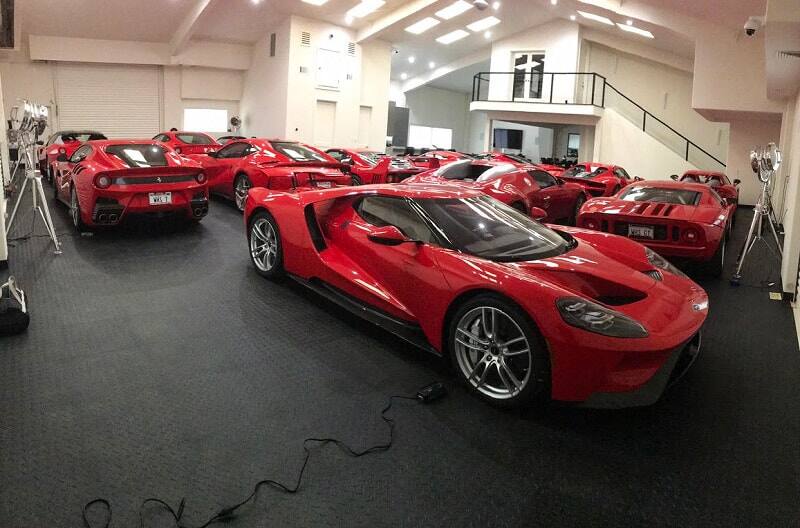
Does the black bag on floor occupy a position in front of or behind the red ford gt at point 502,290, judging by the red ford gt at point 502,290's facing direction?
behind

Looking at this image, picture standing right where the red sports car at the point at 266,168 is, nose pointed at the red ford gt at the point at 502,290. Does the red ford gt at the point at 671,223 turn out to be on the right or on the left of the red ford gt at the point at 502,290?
left

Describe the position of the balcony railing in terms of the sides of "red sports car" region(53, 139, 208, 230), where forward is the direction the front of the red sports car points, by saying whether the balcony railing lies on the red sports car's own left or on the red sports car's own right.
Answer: on the red sports car's own right

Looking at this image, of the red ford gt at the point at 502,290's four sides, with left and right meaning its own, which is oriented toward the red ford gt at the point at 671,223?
left

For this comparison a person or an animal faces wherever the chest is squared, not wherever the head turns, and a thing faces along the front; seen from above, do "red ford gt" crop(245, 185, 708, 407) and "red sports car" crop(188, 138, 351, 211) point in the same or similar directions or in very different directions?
very different directions

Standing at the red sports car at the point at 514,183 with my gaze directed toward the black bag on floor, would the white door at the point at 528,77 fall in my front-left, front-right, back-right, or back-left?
back-right

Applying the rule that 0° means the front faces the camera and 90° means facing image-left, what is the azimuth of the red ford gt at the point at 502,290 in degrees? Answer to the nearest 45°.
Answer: approximately 315°

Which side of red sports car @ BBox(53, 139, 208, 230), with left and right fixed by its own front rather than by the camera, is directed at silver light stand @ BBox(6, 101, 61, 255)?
left

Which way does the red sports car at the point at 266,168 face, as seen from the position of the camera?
facing away from the viewer and to the left of the viewer

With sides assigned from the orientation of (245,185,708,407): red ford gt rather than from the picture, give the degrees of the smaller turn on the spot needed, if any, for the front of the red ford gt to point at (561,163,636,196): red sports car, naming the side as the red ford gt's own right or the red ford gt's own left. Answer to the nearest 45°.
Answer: approximately 135° to the red ford gt's own left

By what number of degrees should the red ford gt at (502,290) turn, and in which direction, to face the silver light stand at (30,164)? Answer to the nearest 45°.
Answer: approximately 180°

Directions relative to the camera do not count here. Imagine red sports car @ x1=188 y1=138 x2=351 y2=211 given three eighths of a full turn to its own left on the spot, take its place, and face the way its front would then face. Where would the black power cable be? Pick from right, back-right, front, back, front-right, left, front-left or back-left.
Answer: front

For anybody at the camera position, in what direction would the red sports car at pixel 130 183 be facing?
facing away from the viewer and to the left of the viewer
